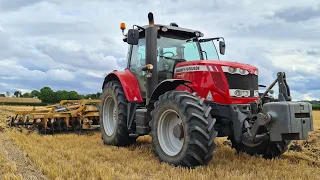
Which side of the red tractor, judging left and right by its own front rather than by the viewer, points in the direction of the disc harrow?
back

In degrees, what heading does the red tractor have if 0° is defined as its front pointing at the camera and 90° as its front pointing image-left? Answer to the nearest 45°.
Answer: approximately 315°
